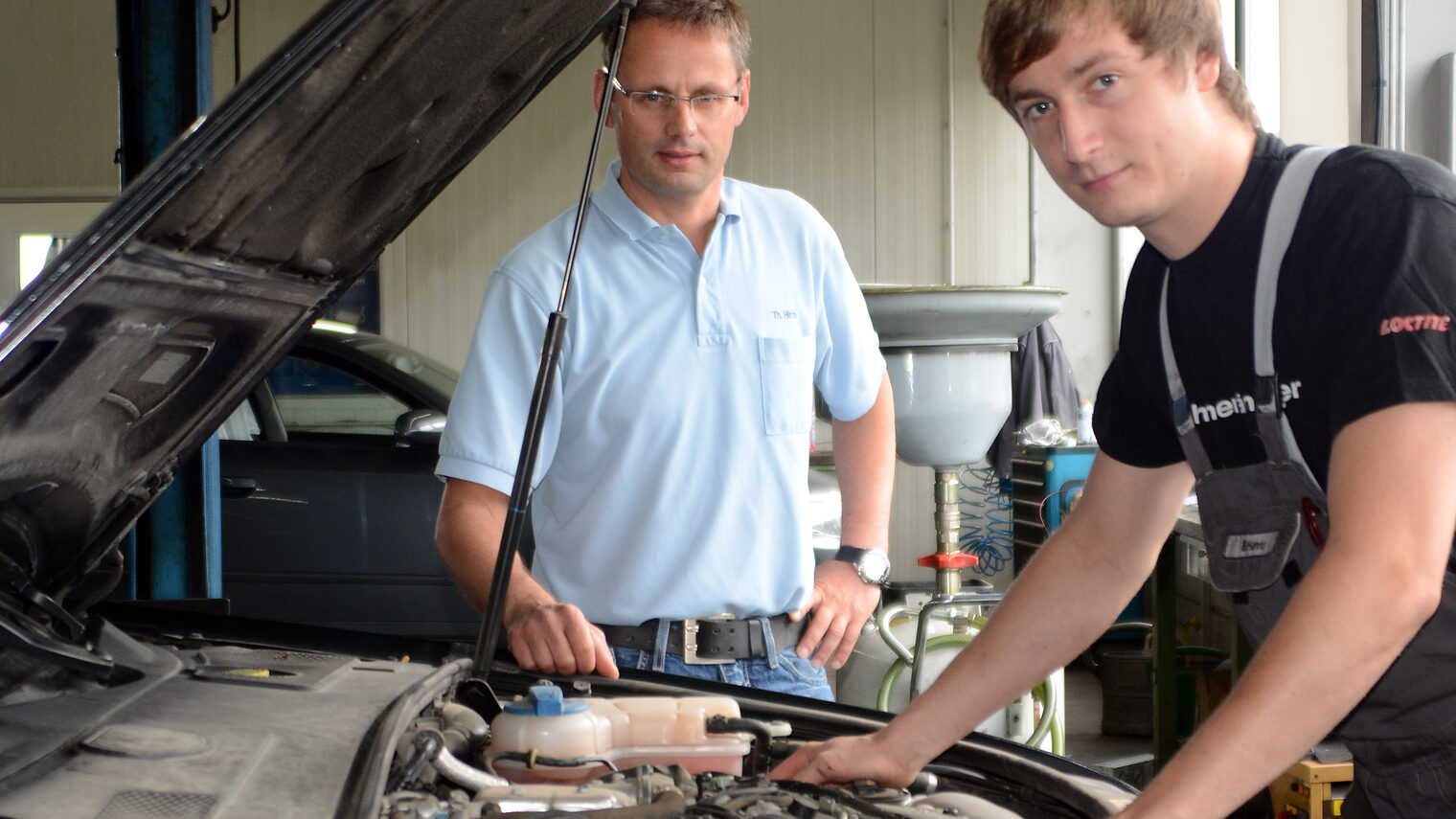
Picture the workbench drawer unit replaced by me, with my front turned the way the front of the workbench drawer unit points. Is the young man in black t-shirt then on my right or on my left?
on my left

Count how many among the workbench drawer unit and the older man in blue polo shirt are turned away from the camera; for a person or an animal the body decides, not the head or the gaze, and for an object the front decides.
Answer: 0

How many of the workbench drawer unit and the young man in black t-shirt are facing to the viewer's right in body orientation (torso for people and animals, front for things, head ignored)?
0

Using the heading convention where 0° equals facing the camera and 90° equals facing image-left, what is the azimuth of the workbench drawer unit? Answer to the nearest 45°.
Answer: approximately 45°

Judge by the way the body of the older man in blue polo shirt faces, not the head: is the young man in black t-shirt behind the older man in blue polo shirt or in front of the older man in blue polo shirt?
in front

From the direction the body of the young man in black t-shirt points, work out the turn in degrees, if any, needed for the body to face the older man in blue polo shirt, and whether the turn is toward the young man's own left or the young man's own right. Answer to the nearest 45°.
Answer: approximately 90° to the young man's own right

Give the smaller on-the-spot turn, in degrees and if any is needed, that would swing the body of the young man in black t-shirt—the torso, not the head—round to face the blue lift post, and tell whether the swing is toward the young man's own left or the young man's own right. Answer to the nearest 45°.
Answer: approximately 90° to the young man's own right
